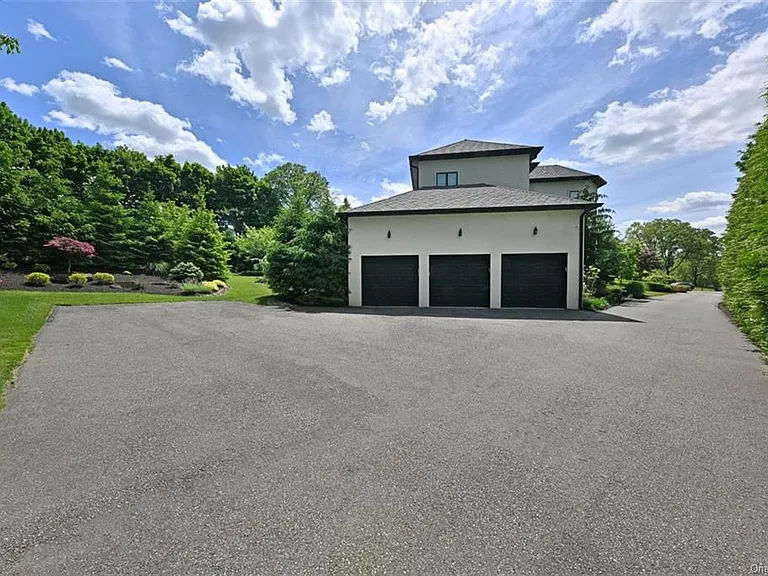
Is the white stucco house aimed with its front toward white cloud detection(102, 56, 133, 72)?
no

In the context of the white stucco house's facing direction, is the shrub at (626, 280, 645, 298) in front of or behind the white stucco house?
behind

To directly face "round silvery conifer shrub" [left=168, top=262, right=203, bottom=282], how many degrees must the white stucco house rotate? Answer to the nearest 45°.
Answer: approximately 90° to its right

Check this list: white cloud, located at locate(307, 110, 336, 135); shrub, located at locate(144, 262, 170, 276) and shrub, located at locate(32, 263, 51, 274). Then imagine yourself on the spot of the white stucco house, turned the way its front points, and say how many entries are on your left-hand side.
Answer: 0

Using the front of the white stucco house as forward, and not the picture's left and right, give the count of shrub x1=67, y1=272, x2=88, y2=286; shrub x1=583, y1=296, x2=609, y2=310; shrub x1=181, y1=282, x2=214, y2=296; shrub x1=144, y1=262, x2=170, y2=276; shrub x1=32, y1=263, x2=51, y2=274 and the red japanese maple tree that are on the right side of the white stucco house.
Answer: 5

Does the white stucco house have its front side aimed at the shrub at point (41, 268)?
no

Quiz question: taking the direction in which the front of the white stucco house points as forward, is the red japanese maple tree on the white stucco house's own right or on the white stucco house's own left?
on the white stucco house's own right

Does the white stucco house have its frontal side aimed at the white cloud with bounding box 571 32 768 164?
no

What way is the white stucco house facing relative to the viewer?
toward the camera

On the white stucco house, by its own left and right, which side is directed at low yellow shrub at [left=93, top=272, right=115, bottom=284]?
right

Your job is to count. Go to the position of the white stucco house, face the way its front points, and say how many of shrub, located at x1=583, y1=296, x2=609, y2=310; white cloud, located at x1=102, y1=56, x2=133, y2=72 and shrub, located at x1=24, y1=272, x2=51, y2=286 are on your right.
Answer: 2

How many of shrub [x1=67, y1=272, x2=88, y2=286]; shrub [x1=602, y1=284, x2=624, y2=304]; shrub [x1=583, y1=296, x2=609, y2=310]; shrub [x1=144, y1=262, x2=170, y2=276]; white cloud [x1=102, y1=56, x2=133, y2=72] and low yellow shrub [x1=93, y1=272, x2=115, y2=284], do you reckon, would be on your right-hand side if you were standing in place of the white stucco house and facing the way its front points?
4

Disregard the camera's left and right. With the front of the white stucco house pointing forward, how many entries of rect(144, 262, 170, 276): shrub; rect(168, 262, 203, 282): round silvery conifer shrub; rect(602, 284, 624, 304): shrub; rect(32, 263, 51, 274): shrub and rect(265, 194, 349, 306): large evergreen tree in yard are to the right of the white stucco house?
4

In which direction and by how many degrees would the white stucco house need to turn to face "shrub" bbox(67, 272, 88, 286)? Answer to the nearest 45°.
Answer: approximately 90° to its right

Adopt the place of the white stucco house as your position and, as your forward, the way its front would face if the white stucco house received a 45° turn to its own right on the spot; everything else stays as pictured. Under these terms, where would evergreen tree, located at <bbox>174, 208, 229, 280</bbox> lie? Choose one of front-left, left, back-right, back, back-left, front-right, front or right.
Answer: front-right

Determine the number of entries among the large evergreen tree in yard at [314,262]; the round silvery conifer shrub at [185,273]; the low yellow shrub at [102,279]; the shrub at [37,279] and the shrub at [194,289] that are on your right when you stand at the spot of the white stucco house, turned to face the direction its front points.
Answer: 5

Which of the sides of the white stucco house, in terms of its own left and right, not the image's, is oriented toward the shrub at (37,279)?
right
